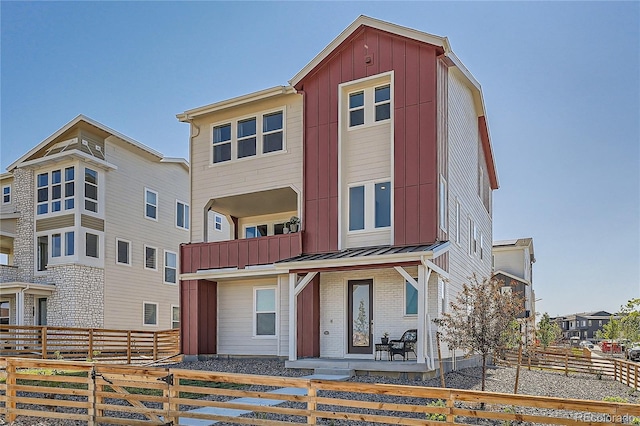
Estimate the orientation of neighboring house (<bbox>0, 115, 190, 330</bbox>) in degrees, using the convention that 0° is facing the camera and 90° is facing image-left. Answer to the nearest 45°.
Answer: approximately 45°

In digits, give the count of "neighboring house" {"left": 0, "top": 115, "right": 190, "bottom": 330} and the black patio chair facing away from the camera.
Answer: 0

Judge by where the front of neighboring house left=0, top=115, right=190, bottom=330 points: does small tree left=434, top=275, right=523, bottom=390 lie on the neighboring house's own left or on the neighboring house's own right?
on the neighboring house's own left

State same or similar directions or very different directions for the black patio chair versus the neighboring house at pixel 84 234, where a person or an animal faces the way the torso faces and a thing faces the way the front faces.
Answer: same or similar directions

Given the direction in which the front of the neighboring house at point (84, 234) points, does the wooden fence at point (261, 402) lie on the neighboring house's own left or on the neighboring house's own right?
on the neighboring house's own left

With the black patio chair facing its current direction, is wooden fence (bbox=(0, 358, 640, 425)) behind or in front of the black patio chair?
in front

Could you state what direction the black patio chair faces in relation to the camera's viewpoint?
facing the viewer and to the left of the viewer

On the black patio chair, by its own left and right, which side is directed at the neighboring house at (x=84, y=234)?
right

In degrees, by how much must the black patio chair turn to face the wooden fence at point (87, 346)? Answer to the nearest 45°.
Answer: approximately 90° to its right
